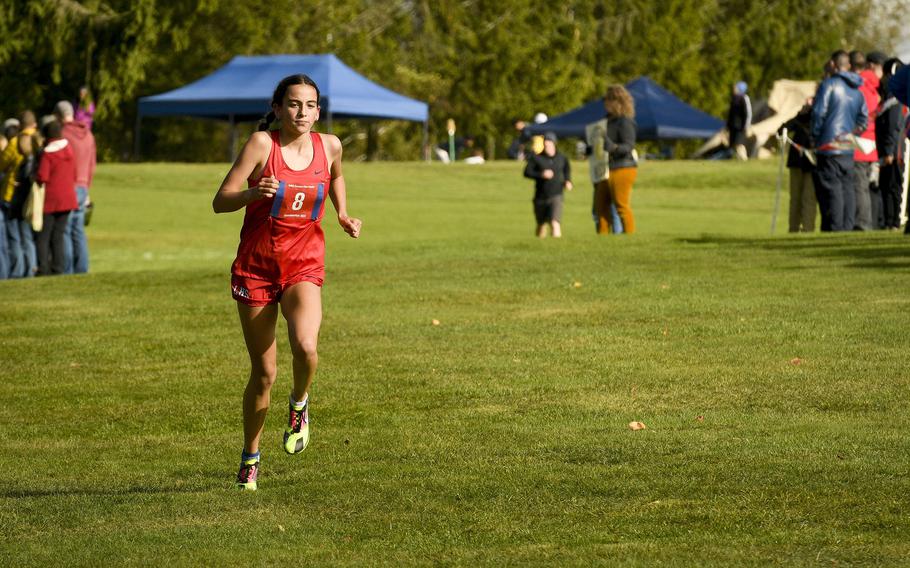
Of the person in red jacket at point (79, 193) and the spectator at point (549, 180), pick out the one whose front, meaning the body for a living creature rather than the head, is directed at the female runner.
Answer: the spectator

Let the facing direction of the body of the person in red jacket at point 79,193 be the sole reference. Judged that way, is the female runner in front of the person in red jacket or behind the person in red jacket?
behind

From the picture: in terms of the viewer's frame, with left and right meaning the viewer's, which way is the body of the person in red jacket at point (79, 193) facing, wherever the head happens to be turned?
facing away from the viewer and to the left of the viewer

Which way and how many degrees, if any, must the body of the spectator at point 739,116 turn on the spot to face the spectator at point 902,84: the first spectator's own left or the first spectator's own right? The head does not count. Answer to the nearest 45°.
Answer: approximately 90° to the first spectator's own left

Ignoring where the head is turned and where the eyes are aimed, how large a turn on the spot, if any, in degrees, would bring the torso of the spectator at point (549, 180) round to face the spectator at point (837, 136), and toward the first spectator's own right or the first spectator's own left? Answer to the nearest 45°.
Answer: approximately 45° to the first spectator's own left

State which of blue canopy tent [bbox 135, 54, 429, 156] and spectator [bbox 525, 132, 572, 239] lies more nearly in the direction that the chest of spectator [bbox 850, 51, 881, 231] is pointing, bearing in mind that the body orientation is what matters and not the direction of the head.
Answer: the spectator

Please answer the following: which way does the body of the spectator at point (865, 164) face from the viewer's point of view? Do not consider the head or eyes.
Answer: to the viewer's left

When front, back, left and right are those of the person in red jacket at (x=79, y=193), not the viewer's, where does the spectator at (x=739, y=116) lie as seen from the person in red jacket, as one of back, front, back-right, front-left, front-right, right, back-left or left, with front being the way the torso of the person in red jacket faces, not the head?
right
